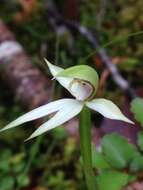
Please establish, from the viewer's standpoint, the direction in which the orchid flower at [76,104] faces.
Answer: facing the viewer and to the left of the viewer

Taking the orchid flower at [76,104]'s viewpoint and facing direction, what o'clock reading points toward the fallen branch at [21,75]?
The fallen branch is roughly at 4 o'clock from the orchid flower.
